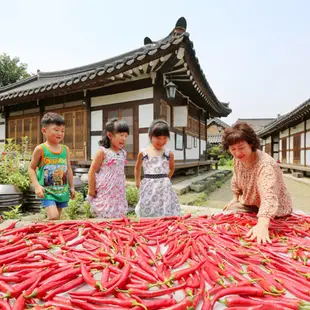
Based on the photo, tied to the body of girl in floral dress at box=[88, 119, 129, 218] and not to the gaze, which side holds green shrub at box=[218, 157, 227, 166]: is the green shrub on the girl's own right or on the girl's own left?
on the girl's own left

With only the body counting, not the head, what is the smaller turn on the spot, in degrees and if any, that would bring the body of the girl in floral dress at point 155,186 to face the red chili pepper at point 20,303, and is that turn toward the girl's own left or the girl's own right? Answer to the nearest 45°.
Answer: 0° — they already face it

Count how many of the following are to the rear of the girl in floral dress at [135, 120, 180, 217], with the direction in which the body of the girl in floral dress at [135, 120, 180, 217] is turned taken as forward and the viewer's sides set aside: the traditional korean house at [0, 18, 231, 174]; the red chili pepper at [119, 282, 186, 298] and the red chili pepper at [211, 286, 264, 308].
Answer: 1

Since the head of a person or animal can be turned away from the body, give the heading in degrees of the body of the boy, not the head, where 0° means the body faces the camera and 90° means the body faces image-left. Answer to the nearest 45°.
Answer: approximately 315°

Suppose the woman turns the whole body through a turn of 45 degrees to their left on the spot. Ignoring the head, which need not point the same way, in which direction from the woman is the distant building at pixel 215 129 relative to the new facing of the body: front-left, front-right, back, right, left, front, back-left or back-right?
back

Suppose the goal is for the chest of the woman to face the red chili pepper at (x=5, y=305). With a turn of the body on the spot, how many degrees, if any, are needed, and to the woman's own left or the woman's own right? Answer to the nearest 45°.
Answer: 0° — they already face it

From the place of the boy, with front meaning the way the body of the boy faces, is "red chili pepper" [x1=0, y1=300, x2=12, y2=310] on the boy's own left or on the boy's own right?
on the boy's own right

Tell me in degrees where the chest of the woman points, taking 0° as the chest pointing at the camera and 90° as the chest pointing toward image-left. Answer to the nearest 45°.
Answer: approximately 45°

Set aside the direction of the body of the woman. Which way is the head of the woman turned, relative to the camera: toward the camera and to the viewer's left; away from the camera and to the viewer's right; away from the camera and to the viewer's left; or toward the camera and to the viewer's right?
toward the camera and to the viewer's left

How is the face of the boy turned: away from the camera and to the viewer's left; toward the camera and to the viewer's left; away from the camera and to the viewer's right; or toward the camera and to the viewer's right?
toward the camera and to the viewer's right
